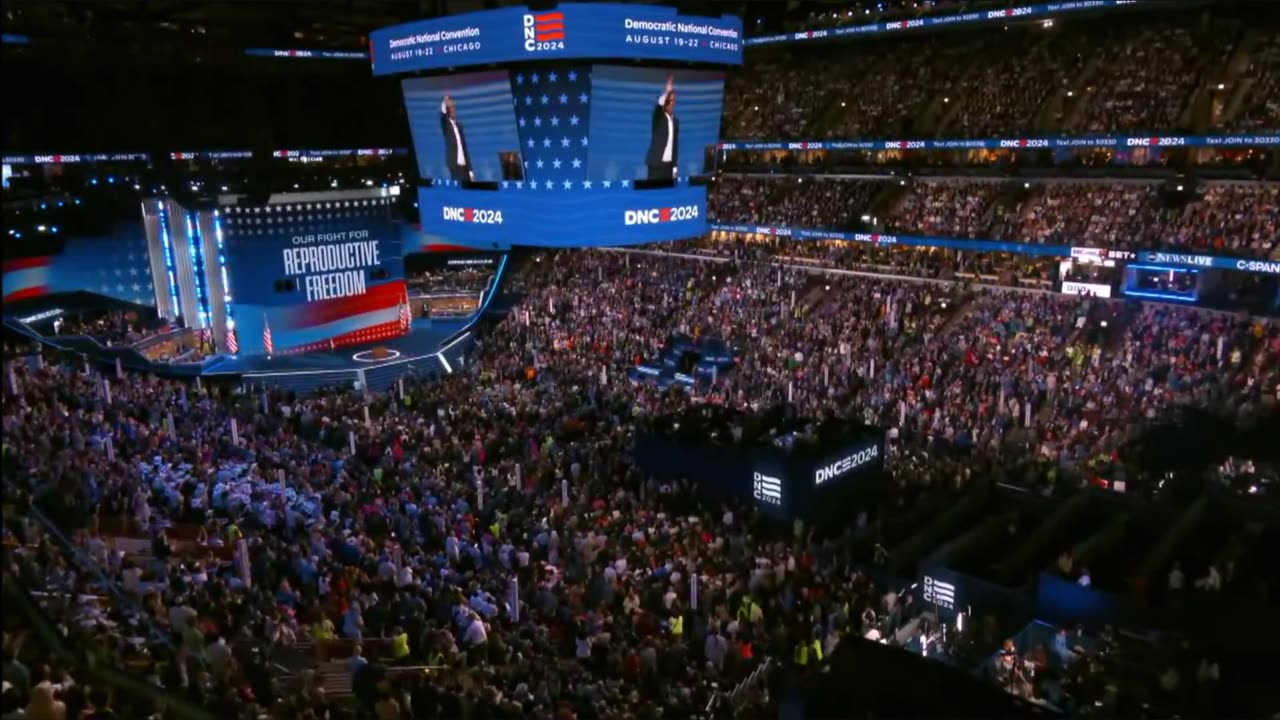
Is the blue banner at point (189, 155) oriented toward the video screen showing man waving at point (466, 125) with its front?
yes

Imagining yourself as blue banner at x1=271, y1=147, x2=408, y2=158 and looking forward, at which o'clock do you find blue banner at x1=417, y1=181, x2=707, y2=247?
blue banner at x1=417, y1=181, x2=707, y2=247 is roughly at 12 o'clock from blue banner at x1=271, y1=147, x2=408, y2=158.

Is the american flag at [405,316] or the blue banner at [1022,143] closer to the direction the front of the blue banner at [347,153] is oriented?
the american flag

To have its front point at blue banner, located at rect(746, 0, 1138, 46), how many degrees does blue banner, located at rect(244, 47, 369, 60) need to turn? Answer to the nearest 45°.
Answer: approximately 45° to its left

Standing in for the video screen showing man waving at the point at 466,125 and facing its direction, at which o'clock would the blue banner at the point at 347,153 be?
The blue banner is roughly at 4 o'clock from the video screen showing man waving.

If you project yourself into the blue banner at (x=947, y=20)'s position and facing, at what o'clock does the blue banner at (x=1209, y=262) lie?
the blue banner at (x=1209, y=262) is roughly at 9 o'clock from the blue banner at (x=947, y=20).
